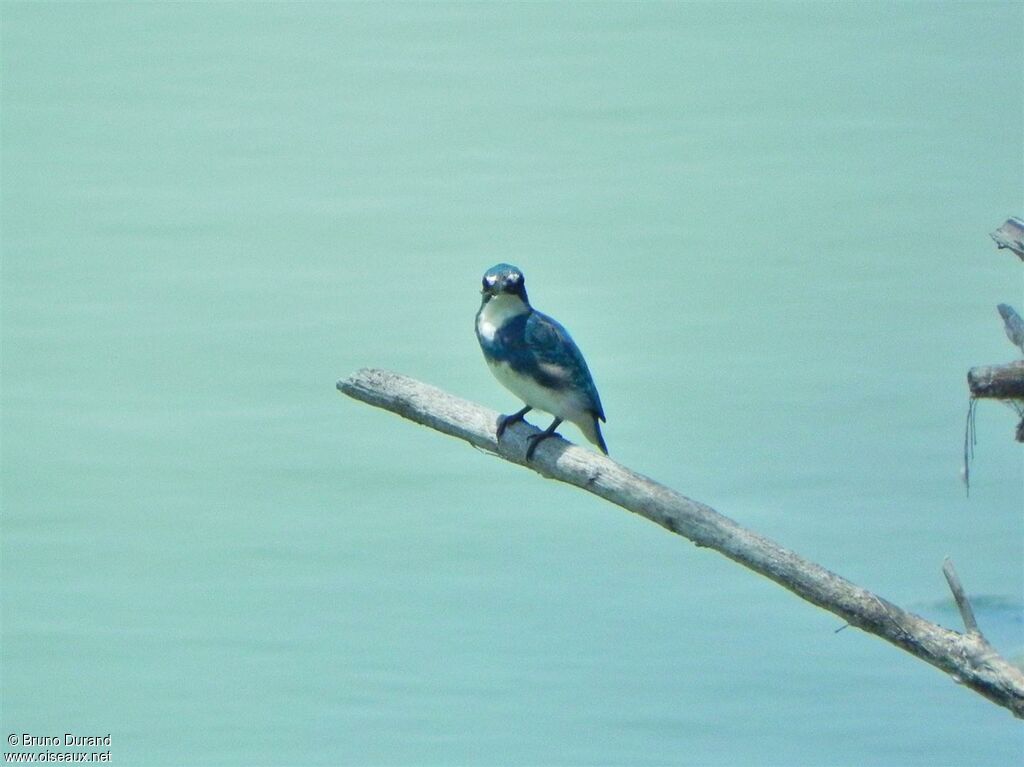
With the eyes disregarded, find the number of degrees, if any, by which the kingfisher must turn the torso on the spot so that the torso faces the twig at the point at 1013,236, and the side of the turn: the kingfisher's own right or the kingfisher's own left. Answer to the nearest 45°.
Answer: approximately 90° to the kingfisher's own left

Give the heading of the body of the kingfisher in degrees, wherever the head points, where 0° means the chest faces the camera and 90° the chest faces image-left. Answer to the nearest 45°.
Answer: approximately 45°
